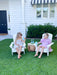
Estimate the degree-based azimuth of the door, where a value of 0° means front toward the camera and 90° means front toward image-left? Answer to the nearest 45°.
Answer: approximately 0°

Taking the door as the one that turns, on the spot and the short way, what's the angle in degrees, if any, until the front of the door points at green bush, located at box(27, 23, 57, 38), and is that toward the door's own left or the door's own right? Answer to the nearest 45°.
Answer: approximately 45° to the door's own left
